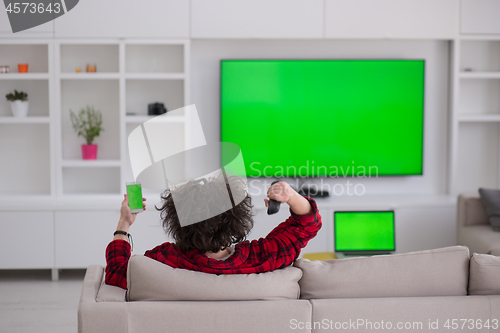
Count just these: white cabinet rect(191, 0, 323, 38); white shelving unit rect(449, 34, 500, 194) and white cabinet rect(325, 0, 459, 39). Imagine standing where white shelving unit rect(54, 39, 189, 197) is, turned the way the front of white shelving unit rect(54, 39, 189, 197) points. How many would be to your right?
0

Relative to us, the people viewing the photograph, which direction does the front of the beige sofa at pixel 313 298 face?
facing away from the viewer

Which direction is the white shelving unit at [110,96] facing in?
toward the camera

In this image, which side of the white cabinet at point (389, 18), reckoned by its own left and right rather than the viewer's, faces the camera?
front

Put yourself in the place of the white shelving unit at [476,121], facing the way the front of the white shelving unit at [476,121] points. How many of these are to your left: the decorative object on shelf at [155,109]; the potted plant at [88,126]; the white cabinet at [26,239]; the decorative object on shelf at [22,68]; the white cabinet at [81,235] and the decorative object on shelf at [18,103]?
0

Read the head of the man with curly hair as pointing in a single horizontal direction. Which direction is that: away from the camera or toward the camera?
away from the camera

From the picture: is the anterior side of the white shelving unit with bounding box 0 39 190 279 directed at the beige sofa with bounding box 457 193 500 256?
no

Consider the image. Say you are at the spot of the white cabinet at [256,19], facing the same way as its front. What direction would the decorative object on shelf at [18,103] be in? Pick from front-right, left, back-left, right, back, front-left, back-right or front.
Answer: right

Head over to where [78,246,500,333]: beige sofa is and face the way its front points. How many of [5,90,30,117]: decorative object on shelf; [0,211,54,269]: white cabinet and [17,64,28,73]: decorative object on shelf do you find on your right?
0

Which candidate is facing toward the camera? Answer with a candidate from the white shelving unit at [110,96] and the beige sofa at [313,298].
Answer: the white shelving unit

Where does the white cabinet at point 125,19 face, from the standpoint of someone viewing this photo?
facing the viewer

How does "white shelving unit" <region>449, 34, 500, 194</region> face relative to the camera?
toward the camera

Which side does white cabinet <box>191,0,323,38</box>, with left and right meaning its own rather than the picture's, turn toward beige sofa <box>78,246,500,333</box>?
front

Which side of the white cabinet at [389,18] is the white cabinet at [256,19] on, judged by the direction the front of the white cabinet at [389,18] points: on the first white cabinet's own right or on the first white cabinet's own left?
on the first white cabinet's own right

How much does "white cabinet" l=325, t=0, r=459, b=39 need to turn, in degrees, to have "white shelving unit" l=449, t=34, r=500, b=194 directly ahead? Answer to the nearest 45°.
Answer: approximately 135° to its left

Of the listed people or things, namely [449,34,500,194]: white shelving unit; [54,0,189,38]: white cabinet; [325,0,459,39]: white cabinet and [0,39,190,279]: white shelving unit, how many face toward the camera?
4

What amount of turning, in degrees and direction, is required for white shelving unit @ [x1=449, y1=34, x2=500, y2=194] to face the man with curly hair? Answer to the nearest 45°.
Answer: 0° — it already faces them

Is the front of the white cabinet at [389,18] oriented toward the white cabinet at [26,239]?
no
